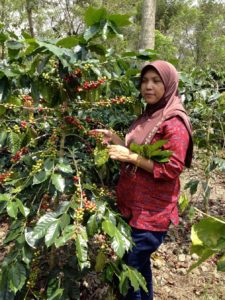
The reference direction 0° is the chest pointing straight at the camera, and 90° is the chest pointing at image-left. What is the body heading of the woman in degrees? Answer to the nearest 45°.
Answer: approximately 45°
